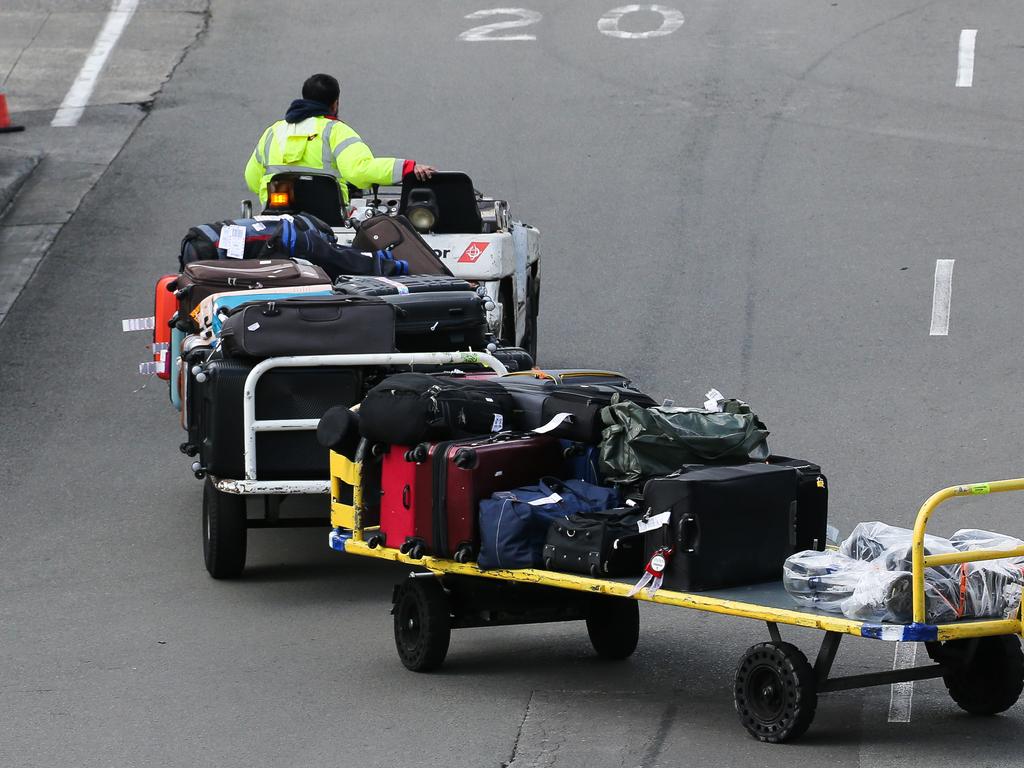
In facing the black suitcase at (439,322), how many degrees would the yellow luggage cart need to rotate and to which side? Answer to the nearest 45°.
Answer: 0° — it already faces it

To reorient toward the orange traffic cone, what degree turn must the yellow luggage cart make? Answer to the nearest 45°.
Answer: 0° — it already faces it

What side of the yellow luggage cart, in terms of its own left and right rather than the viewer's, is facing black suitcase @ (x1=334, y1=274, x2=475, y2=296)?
front

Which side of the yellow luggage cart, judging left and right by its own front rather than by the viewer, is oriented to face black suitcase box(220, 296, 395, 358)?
front

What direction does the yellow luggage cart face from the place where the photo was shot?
facing away from the viewer and to the left of the viewer

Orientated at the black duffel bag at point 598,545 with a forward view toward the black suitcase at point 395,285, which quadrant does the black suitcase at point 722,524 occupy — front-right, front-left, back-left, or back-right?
back-right
